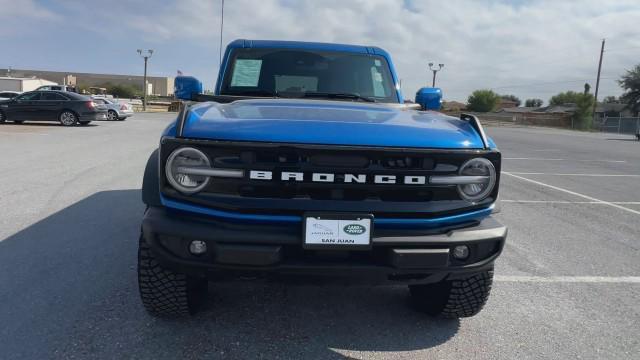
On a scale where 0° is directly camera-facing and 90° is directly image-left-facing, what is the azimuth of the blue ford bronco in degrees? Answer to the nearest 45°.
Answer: approximately 0°

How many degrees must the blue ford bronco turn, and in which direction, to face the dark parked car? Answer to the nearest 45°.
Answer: approximately 135° to its right

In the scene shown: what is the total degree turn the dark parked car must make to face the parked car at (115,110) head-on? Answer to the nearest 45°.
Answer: approximately 135° to its right

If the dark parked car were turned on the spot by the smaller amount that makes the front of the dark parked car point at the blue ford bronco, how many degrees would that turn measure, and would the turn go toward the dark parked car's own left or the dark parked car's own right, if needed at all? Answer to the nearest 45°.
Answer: approximately 90° to the dark parked car's own left

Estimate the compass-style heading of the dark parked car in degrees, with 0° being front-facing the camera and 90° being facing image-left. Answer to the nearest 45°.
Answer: approximately 90°

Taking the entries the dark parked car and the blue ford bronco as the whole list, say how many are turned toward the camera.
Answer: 1

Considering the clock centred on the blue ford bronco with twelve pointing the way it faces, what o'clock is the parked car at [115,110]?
The parked car is roughly at 5 o'clock from the blue ford bronco.
